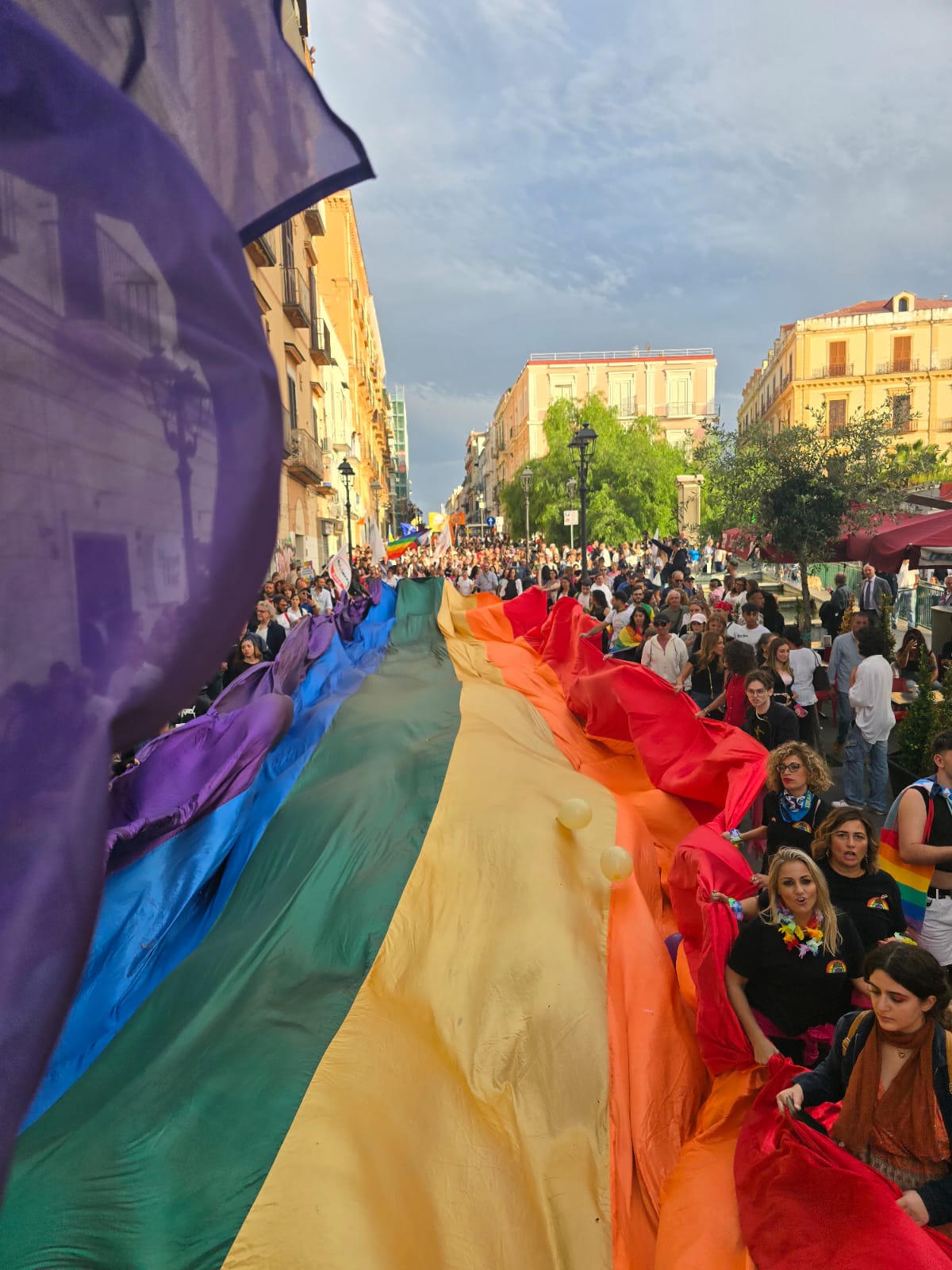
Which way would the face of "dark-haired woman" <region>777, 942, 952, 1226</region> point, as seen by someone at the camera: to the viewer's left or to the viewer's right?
to the viewer's left

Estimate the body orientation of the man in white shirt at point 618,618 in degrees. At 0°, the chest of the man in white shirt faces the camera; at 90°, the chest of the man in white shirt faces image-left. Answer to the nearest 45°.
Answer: approximately 45°

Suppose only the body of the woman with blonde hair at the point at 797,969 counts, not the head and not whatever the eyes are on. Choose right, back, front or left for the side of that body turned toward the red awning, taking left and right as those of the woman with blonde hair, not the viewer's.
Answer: back

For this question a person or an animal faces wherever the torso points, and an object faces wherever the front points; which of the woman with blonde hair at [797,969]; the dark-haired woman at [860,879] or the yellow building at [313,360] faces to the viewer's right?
the yellow building

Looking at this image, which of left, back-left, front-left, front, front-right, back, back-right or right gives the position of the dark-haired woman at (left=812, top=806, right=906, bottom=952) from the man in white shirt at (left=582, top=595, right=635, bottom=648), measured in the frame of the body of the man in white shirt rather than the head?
front-left

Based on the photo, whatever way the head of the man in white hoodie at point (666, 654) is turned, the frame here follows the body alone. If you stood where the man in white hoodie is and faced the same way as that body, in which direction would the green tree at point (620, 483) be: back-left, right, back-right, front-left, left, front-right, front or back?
back

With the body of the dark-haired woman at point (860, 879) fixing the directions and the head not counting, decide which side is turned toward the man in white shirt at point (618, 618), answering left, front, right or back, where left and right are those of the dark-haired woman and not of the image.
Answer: back

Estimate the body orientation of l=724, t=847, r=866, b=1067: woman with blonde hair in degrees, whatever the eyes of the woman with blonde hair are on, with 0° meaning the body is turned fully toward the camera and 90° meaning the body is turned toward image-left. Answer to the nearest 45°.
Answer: approximately 0°

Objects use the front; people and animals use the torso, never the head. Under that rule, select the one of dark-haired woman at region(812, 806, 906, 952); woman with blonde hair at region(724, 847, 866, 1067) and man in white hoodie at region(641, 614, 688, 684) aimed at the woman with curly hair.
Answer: the man in white hoodie

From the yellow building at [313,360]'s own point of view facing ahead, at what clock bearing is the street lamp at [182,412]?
The street lamp is roughly at 3 o'clock from the yellow building.

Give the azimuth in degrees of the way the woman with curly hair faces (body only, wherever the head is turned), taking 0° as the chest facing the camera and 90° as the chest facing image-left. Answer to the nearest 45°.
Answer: approximately 45°

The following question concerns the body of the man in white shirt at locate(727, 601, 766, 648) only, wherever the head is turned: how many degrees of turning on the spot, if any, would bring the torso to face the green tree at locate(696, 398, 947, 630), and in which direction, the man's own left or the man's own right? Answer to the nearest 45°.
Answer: approximately 180°

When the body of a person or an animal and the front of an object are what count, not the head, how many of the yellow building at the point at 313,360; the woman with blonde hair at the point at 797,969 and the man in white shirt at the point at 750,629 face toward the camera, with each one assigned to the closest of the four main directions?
2
